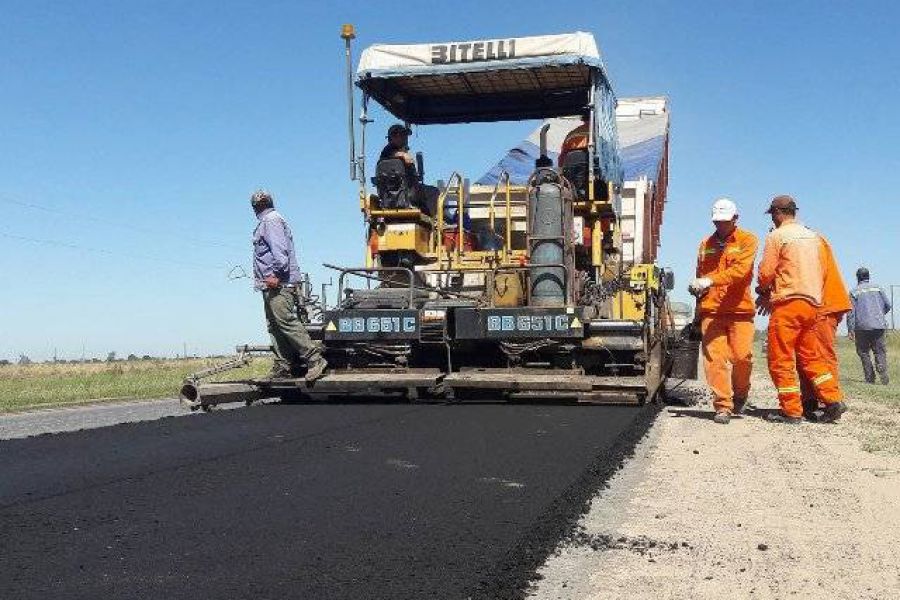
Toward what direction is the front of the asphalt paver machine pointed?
away from the camera

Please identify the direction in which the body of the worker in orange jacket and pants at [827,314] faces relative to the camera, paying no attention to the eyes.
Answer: to the viewer's left

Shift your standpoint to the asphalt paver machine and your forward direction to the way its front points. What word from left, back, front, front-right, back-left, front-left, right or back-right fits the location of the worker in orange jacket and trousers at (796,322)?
back-right

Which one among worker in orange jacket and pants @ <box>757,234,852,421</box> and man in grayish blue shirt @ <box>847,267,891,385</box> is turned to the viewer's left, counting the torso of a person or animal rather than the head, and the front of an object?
the worker in orange jacket and pants

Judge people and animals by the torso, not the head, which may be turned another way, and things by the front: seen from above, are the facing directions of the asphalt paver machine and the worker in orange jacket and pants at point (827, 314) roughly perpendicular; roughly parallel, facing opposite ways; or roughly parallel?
roughly perpendicular

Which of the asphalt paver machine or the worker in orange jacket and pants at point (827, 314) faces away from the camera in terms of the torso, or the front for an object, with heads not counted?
the asphalt paver machine
